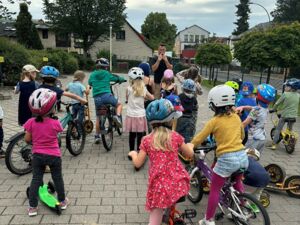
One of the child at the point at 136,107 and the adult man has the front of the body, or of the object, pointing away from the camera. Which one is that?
the child

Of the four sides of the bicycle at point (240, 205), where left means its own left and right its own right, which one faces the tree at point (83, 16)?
front

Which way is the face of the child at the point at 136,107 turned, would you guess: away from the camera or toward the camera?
away from the camera

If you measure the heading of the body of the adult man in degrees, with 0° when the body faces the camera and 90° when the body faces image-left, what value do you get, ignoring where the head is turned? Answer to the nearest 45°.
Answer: approximately 0°

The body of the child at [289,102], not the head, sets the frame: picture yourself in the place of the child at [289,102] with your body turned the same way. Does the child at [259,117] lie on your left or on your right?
on your left

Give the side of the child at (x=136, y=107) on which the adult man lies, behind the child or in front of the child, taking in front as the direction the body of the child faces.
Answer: in front

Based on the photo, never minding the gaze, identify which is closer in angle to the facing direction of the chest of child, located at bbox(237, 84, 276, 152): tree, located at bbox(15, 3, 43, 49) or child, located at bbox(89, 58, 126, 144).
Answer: the tree

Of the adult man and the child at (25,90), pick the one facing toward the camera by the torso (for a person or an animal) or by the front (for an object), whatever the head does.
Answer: the adult man

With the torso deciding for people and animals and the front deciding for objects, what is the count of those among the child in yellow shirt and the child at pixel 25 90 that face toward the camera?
0

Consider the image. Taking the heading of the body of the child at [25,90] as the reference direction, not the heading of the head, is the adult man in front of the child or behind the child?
in front

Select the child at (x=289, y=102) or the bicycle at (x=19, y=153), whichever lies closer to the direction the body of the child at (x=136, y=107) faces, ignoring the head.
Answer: the child

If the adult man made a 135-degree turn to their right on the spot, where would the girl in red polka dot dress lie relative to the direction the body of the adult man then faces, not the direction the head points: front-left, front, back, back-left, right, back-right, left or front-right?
back-left

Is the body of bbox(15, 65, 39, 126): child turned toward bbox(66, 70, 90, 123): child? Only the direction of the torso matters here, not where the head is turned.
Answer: no

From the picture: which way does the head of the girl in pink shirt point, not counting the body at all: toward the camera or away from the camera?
away from the camera

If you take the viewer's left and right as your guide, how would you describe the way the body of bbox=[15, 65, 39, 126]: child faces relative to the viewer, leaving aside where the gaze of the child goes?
facing away from the viewer and to the right of the viewer

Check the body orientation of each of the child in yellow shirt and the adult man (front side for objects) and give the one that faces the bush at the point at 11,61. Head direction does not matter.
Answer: the child in yellow shirt

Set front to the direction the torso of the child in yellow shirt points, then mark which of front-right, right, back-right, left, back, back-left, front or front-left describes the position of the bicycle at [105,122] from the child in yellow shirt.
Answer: front

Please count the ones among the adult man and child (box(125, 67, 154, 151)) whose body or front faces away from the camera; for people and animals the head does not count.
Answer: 1
